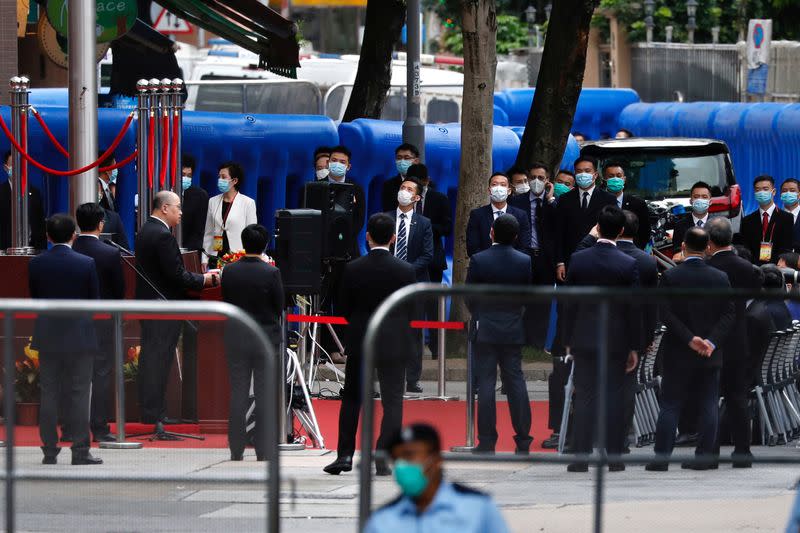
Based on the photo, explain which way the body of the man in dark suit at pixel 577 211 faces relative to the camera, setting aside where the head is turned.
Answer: toward the camera

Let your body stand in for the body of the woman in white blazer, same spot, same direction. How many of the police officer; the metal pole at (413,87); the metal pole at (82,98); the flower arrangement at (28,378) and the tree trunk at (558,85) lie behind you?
2

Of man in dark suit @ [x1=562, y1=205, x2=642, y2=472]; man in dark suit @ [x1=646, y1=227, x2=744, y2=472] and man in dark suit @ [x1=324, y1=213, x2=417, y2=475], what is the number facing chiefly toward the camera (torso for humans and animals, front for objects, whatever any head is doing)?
0

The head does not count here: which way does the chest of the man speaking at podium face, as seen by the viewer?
to the viewer's right

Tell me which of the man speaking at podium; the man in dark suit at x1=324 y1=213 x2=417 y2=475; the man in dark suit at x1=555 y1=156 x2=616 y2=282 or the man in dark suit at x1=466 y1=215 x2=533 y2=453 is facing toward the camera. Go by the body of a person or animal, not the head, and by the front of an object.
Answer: the man in dark suit at x1=555 y1=156 x2=616 y2=282

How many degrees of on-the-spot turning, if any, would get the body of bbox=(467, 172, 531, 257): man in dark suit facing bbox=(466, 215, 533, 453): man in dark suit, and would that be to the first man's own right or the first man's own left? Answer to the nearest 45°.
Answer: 0° — they already face them

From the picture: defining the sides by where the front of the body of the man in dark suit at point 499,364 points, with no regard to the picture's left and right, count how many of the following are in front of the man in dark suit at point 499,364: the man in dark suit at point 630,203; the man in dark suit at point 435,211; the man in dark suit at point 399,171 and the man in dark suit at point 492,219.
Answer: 4

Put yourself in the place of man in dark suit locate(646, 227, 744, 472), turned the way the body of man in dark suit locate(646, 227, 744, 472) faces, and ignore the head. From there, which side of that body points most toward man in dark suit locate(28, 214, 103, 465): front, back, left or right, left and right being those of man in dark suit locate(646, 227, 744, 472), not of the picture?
left

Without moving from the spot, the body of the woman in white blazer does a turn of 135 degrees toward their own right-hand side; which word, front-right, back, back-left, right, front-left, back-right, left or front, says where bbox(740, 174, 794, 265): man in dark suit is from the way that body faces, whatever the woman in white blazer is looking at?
right

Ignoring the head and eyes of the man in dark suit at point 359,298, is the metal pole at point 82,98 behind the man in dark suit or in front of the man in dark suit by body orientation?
in front

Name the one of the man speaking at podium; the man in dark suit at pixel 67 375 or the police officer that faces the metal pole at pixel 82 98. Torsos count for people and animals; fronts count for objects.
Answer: the man in dark suit

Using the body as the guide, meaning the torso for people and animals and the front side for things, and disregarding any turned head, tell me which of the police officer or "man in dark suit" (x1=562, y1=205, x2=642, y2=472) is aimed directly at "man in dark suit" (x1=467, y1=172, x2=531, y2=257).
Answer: "man in dark suit" (x1=562, y1=205, x2=642, y2=472)

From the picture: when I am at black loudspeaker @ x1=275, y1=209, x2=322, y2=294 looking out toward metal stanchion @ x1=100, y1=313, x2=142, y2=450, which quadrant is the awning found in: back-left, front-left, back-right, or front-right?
back-right

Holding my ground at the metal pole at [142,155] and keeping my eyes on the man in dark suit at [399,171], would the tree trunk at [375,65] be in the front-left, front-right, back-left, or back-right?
front-left

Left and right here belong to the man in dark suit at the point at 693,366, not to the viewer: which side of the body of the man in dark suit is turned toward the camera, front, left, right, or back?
back

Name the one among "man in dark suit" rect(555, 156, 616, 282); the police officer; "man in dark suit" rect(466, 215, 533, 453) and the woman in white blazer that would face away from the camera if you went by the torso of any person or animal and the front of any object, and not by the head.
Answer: "man in dark suit" rect(466, 215, 533, 453)

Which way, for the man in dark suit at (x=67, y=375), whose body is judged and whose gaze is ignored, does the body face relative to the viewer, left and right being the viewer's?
facing away from the viewer

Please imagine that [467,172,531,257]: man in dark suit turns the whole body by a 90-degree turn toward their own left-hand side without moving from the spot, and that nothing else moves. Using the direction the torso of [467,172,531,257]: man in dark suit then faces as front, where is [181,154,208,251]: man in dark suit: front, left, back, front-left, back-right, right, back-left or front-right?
back

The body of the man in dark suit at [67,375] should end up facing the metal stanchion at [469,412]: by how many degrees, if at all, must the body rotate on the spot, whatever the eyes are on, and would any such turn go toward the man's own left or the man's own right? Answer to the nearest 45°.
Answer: approximately 90° to the man's own right
